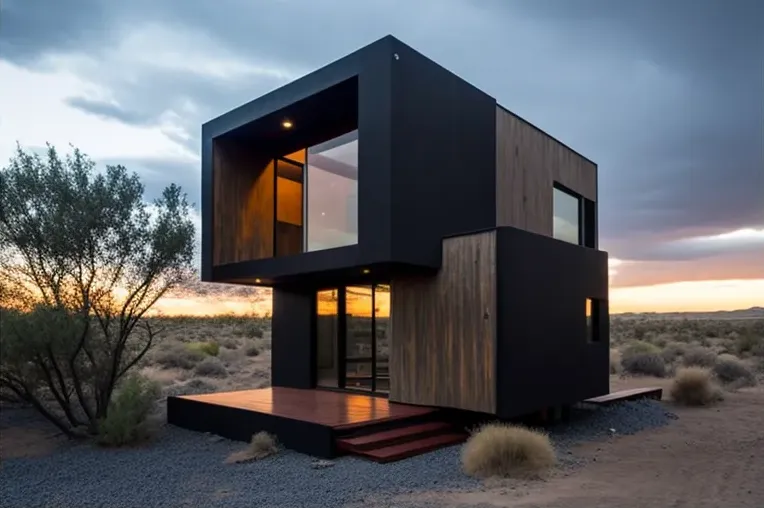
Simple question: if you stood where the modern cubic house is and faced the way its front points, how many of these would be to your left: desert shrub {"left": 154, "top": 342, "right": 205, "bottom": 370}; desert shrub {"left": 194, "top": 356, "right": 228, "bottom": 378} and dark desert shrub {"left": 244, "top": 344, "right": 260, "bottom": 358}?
0

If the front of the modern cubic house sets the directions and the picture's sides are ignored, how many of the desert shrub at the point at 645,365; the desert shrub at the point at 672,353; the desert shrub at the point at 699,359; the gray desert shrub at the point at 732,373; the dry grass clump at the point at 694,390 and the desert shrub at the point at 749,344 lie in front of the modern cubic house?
0

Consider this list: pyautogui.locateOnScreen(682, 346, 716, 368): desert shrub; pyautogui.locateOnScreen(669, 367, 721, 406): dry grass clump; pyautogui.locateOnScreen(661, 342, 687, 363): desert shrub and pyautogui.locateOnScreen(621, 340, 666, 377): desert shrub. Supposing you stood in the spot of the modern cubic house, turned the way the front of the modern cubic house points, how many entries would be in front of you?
0

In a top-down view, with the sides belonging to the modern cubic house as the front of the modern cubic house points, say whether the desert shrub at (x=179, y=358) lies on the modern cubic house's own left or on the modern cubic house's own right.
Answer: on the modern cubic house's own right

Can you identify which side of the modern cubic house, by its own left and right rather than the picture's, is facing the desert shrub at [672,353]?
back

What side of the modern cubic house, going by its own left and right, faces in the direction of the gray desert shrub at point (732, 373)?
back

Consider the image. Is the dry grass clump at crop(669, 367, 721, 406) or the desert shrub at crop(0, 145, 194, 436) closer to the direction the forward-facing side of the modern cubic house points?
the desert shrub

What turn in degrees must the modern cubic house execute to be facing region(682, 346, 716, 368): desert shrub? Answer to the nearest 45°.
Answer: approximately 180°

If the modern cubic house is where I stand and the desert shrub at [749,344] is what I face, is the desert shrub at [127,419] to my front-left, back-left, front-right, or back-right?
back-left

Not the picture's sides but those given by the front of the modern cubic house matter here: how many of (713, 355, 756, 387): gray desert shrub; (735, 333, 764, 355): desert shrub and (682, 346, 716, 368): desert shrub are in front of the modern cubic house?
0

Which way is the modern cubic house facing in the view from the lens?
facing the viewer and to the left of the viewer

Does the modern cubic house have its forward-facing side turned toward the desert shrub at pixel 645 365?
no

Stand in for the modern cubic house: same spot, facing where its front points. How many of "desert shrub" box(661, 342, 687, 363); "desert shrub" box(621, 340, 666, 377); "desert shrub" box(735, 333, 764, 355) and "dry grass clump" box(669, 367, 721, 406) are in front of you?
0

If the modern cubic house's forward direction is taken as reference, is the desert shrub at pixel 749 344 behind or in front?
behind

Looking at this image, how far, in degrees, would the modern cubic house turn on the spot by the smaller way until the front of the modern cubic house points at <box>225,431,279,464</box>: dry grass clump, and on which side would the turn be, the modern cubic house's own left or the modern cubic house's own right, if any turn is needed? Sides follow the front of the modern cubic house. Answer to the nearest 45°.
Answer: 0° — it already faces it
